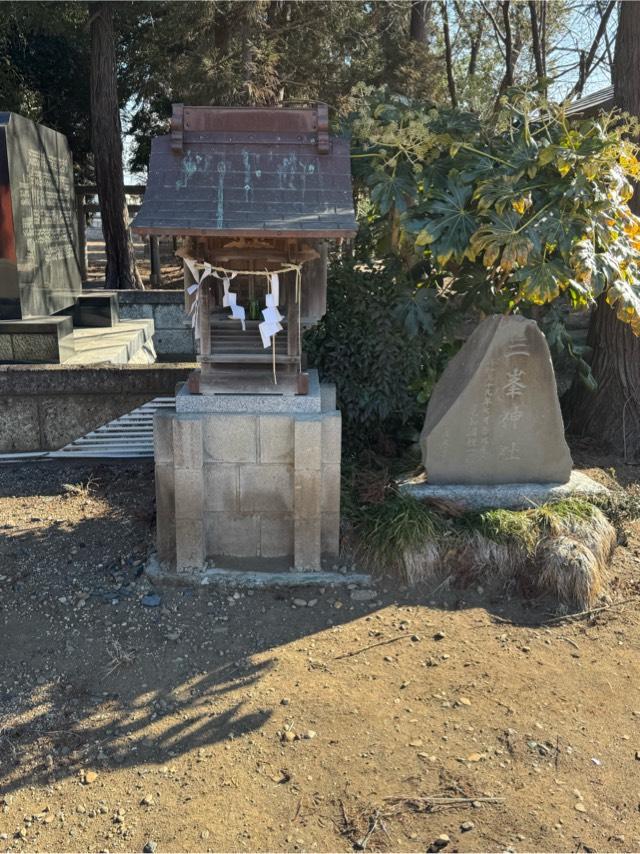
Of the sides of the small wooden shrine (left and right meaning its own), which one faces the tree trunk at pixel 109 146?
back

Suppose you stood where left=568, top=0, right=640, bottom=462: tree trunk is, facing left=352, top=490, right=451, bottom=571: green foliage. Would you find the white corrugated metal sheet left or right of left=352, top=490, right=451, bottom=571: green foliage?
right

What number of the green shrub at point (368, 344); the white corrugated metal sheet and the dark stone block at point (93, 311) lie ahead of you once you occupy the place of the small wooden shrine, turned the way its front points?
0

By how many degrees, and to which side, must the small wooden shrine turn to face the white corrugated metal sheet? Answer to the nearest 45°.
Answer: approximately 135° to its right

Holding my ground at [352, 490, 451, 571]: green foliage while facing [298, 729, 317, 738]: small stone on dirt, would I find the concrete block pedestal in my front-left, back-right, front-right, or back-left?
front-right

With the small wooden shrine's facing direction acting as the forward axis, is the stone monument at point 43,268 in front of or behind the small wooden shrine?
behind

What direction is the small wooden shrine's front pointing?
toward the camera

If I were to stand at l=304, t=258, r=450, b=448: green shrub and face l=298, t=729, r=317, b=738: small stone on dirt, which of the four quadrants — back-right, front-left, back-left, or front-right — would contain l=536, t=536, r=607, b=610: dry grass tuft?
front-left

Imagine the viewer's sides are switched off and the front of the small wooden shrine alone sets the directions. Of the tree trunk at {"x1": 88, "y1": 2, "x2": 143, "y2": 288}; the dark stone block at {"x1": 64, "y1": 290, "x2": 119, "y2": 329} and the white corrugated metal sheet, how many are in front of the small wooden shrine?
0
